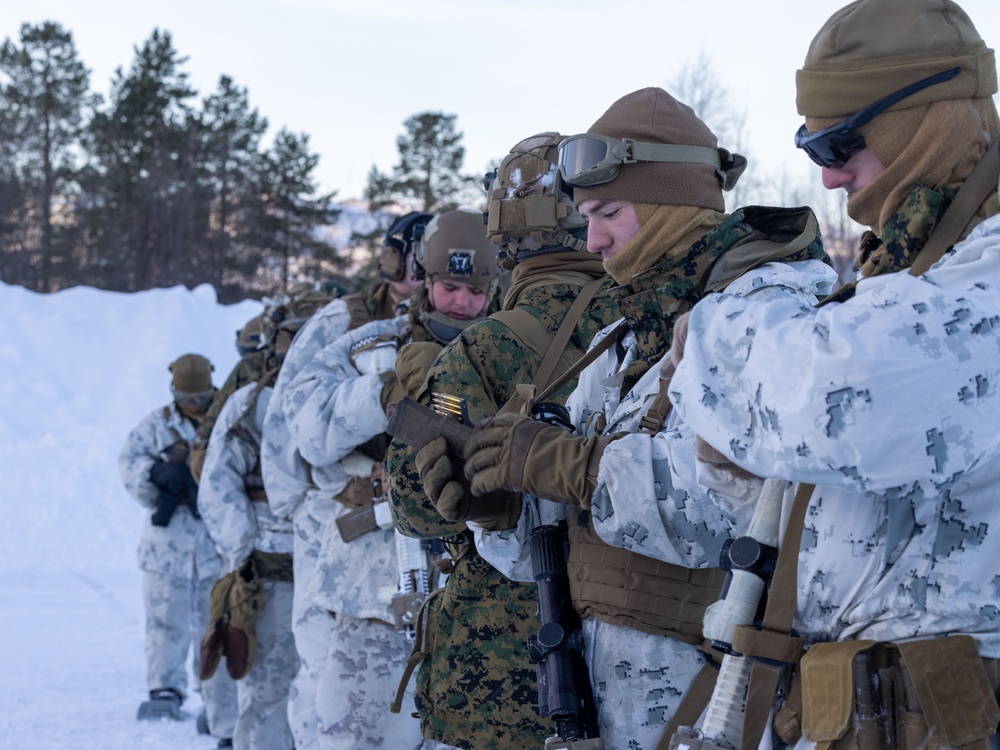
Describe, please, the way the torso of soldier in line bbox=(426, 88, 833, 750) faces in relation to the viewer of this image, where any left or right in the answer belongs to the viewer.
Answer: facing to the left of the viewer

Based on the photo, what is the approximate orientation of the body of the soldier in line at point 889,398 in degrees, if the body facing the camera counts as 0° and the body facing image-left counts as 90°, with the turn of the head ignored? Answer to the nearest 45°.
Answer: approximately 90°

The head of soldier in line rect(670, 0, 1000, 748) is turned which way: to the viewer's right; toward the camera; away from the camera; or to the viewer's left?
to the viewer's left

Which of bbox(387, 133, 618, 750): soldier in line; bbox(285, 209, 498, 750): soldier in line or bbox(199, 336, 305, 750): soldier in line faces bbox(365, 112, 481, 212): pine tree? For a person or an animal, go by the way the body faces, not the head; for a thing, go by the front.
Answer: bbox(387, 133, 618, 750): soldier in line
